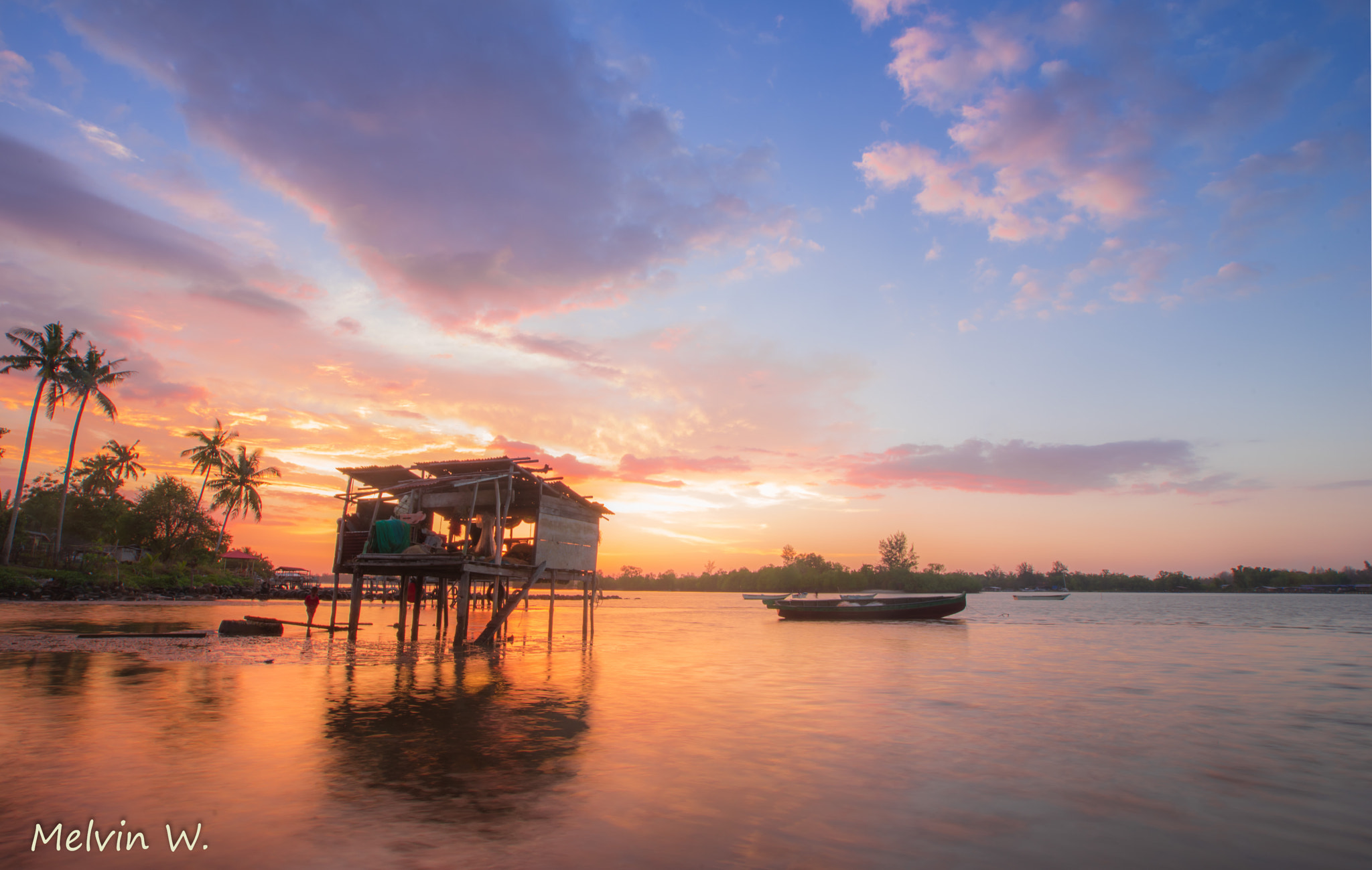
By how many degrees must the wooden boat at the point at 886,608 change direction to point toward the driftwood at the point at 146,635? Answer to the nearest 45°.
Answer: approximately 135° to its right

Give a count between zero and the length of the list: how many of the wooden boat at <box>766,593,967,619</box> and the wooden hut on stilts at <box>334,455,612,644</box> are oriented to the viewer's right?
1

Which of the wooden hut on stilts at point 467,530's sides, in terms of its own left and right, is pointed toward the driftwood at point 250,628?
right

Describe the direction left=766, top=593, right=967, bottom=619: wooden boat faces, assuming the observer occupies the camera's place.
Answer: facing to the right of the viewer

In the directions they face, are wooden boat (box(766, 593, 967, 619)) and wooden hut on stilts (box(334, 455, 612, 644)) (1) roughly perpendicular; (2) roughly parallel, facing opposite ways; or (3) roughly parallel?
roughly perpendicular

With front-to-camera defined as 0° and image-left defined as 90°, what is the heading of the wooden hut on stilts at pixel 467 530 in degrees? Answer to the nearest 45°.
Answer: approximately 45°

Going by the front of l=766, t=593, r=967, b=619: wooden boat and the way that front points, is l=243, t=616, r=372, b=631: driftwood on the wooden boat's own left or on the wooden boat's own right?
on the wooden boat's own right

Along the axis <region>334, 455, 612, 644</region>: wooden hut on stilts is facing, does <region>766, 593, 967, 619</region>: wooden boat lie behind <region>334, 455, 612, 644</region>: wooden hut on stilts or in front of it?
behind

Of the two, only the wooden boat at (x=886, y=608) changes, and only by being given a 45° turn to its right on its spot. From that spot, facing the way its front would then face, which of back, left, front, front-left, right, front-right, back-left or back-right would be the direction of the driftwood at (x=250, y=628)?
right

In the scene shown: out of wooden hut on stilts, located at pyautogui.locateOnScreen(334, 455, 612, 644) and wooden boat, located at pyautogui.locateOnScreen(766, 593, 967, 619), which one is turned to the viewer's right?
the wooden boat

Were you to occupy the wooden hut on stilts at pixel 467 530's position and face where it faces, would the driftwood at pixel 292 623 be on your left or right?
on your right
